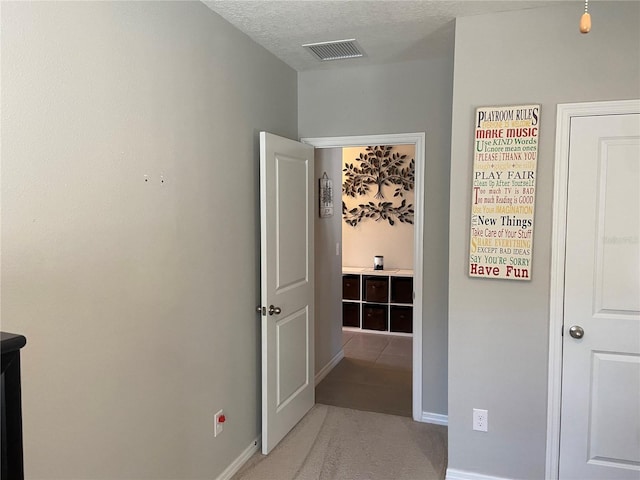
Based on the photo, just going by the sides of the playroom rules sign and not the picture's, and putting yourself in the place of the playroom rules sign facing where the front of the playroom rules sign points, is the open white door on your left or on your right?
on your right
